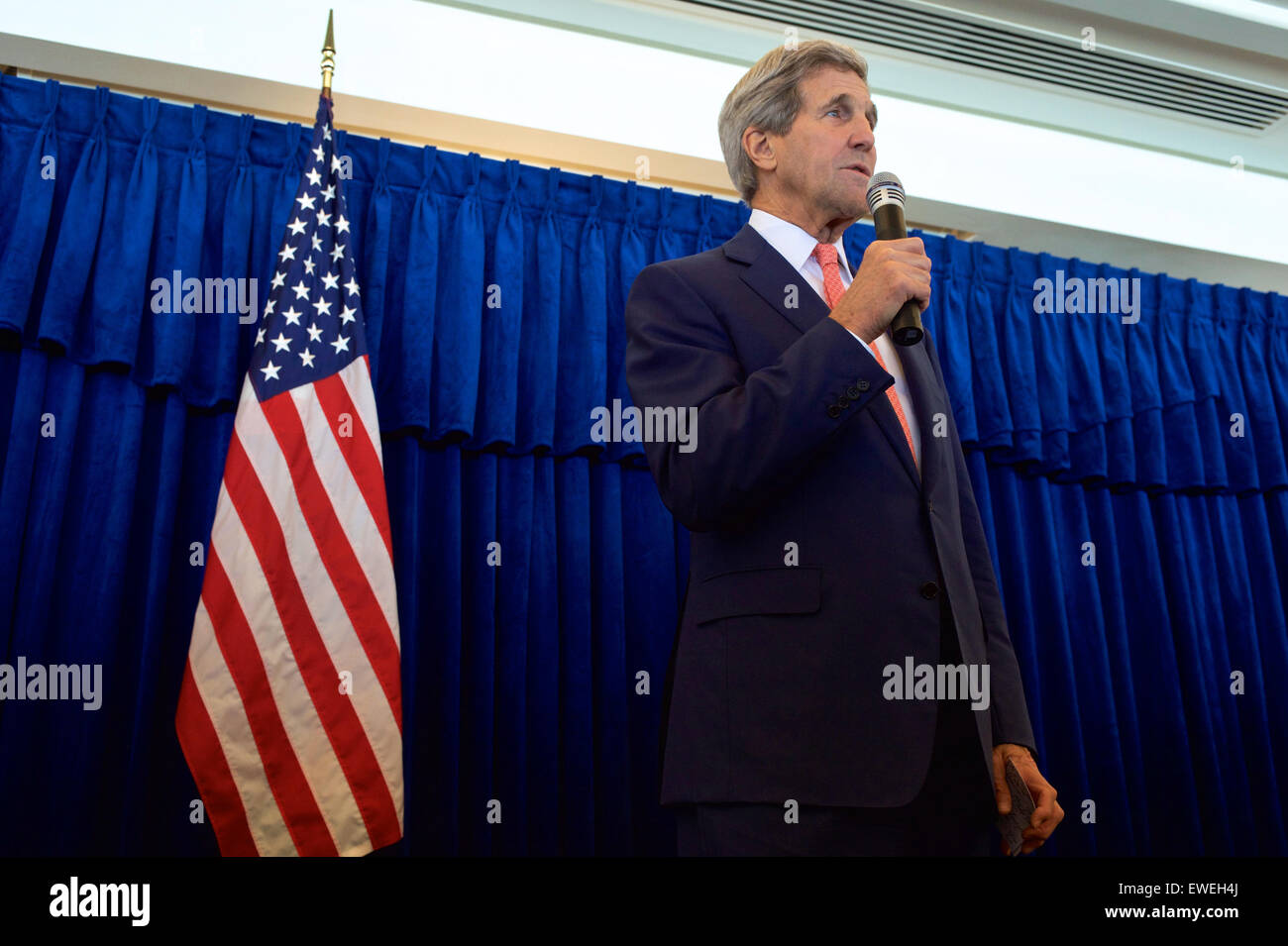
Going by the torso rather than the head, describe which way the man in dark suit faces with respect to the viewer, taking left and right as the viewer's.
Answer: facing the viewer and to the right of the viewer

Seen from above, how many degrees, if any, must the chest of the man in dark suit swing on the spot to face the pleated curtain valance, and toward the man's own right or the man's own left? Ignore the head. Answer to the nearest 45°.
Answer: approximately 180°

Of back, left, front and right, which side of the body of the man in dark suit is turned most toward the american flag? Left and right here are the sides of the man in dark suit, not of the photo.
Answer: back

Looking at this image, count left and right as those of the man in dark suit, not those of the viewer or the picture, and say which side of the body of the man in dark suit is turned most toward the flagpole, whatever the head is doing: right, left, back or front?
back
